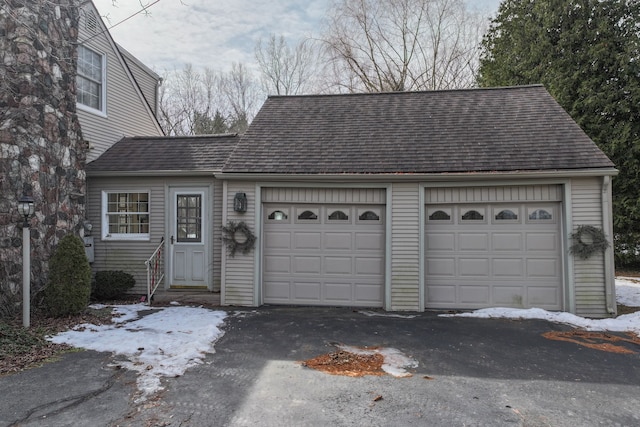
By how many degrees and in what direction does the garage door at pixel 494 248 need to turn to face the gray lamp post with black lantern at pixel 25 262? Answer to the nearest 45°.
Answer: approximately 45° to its right

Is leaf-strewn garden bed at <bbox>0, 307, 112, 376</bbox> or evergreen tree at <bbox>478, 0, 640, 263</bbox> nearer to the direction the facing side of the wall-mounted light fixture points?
the leaf-strewn garden bed

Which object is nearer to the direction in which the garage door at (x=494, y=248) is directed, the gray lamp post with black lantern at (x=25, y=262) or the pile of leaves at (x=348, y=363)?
the pile of leaves

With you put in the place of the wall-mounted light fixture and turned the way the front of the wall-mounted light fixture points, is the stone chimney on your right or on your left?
on your right

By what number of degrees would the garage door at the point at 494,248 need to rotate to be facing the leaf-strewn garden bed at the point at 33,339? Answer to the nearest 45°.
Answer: approximately 45° to its right

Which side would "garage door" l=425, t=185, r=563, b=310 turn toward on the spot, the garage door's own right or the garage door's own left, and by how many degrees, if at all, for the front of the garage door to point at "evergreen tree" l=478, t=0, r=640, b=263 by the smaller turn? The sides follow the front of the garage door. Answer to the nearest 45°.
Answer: approximately 135° to the garage door's own left

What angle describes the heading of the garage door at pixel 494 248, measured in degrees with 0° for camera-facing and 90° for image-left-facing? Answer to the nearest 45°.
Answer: approximately 0°

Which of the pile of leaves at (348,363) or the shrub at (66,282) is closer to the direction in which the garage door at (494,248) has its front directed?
the pile of leaves

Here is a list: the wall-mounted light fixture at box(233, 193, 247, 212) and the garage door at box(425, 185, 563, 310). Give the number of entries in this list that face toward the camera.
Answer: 2

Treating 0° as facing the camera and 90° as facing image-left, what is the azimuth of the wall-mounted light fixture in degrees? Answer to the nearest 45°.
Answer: approximately 0°
